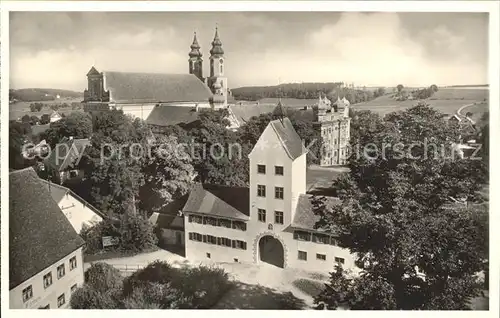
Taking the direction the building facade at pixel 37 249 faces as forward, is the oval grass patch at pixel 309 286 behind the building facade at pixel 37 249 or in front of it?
in front

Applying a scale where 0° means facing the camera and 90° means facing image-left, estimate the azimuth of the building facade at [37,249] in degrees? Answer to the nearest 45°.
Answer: approximately 315°

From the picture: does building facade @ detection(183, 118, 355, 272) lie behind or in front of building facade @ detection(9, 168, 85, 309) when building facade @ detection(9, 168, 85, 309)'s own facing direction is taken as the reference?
in front
